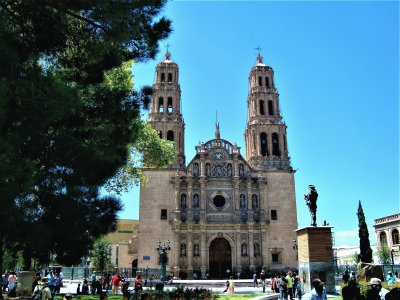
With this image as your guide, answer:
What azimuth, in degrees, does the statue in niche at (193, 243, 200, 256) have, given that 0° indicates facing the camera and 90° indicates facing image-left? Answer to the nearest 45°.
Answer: approximately 0°

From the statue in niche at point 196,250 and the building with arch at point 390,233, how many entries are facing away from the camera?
0

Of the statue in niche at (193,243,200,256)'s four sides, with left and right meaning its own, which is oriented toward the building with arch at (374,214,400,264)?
left

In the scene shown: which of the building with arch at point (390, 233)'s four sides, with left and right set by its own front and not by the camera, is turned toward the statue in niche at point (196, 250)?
front

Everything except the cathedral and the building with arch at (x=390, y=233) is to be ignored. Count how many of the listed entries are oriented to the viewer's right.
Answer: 0

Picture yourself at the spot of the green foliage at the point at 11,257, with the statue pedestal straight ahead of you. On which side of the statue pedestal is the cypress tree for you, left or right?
left

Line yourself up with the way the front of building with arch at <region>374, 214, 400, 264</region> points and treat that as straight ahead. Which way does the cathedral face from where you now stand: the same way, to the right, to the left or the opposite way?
to the left

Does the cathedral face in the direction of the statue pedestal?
yes

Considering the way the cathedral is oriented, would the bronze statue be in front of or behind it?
in front

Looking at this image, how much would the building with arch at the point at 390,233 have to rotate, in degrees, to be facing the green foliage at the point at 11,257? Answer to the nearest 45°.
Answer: approximately 45° to its left

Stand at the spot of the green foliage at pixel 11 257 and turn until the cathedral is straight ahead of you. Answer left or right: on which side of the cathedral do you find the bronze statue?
right
